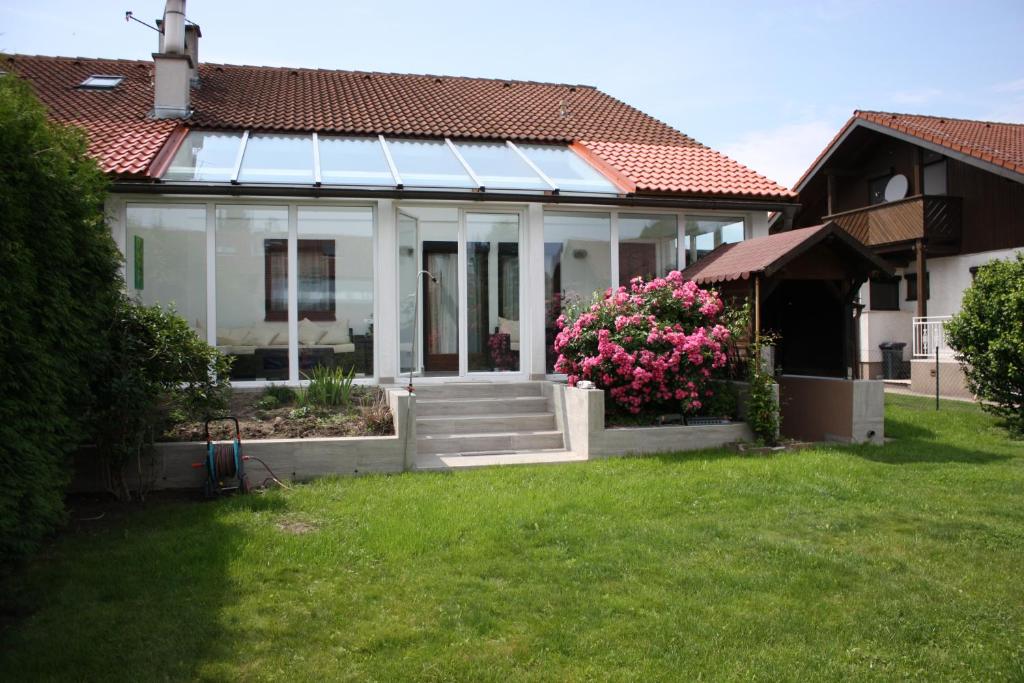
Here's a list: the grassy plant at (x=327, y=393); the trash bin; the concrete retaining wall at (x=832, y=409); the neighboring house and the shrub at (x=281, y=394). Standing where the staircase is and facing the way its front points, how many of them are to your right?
2

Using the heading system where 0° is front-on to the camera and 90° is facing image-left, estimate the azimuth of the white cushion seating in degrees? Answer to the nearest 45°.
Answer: approximately 0°

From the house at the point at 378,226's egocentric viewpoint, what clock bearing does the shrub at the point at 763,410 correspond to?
The shrub is roughly at 10 o'clock from the house.

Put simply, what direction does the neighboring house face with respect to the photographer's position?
facing the viewer and to the left of the viewer

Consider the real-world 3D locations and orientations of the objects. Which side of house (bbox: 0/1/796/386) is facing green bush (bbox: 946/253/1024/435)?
left

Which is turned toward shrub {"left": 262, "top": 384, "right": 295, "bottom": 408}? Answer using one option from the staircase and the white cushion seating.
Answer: the white cushion seating

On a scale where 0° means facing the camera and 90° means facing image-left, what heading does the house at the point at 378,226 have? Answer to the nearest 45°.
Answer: approximately 0°

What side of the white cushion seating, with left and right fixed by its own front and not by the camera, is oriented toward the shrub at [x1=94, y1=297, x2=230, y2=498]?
front

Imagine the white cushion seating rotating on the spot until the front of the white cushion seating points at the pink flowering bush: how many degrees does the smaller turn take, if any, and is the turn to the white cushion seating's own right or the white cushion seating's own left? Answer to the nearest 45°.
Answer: approximately 45° to the white cushion seating's own left

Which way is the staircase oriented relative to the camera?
toward the camera
